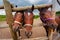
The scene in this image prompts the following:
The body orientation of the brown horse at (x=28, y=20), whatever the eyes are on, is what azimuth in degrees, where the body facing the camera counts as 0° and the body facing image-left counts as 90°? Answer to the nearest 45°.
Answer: approximately 0°
